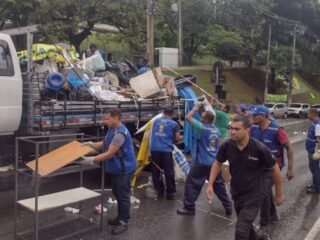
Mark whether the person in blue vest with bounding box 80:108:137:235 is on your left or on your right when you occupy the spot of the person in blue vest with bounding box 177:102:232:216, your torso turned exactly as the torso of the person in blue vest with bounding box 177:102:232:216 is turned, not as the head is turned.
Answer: on your left

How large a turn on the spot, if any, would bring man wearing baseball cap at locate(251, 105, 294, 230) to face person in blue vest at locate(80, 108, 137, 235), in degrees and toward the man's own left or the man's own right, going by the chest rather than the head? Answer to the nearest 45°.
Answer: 0° — they already face them

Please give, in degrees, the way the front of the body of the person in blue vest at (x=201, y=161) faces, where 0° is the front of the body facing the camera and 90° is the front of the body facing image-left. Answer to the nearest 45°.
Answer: approximately 135°

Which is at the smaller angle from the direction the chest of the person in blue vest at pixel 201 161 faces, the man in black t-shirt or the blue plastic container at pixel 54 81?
the blue plastic container

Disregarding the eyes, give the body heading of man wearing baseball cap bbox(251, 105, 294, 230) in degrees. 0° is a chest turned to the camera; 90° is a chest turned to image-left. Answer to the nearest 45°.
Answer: approximately 45°

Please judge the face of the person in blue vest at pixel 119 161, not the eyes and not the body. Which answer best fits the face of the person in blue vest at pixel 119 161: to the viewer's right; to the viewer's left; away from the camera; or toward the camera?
to the viewer's left

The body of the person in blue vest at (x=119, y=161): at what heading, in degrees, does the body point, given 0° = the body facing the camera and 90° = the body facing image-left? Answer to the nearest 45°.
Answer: approximately 90°

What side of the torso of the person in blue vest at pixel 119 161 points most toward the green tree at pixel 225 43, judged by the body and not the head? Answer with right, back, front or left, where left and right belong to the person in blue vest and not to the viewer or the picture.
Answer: right

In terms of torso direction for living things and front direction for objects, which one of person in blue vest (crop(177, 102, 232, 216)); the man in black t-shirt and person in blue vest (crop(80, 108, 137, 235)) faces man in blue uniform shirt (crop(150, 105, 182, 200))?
person in blue vest (crop(177, 102, 232, 216))

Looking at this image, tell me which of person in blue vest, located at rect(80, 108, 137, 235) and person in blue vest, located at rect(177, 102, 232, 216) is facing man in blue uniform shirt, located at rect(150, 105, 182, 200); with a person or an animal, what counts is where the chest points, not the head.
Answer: person in blue vest, located at rect(177, 102, 232, 216)

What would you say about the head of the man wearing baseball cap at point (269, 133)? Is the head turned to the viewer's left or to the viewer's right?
to the viewer's left

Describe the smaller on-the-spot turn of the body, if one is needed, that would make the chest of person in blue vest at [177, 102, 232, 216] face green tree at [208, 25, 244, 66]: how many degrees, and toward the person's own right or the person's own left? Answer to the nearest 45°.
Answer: approximately 45° to the person's own right

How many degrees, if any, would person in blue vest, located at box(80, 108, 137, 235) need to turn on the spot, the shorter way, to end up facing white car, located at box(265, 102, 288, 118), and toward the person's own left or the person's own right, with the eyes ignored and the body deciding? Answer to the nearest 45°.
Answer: approximately 135° to the person's own right

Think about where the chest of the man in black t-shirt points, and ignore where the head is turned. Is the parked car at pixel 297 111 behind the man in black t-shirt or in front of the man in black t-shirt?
behind
